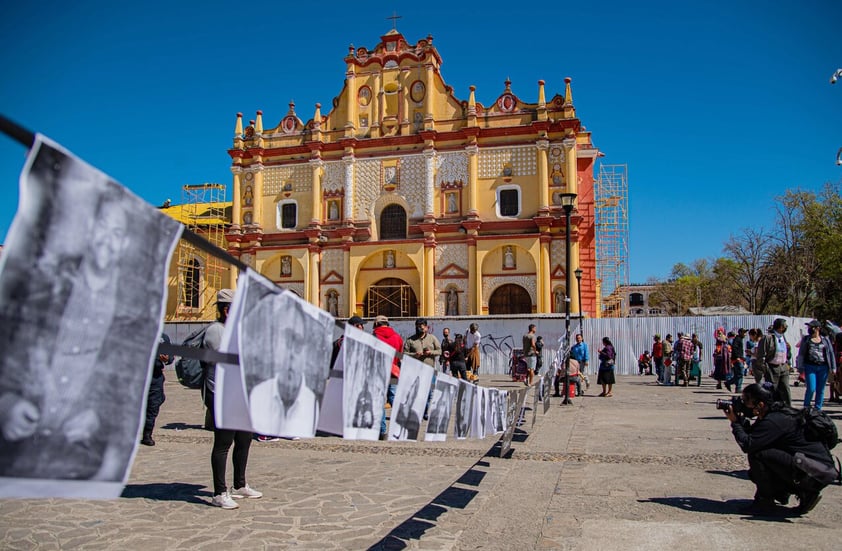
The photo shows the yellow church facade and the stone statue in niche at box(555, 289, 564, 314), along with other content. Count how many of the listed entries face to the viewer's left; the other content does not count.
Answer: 0

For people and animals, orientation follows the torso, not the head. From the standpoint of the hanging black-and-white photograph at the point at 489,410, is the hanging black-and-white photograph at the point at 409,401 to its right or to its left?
on its right

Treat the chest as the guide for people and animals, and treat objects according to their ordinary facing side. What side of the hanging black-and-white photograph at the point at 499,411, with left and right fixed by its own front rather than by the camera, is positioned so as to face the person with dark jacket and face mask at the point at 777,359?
left

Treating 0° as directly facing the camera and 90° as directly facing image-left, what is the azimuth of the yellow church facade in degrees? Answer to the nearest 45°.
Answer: approximately 0°

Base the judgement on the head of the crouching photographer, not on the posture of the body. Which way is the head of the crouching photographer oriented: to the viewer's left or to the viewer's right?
to the viewer's left

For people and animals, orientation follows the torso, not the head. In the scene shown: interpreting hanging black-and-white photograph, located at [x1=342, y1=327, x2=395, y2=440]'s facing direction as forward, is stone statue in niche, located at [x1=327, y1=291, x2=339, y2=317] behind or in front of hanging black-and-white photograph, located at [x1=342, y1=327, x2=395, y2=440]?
behind

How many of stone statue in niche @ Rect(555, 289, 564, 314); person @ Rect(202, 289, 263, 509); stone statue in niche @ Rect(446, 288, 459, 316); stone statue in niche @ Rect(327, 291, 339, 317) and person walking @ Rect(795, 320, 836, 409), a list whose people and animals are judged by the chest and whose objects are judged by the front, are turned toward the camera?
4

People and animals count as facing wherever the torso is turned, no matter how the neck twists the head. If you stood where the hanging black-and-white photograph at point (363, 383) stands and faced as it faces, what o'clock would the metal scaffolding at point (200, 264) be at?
The metal scaffolding is roughly at 7 o'clock from the hanging black-and-white photograph.

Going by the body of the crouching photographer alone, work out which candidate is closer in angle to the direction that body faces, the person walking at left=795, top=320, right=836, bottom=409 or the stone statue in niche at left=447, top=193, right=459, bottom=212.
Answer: the stone statue in niche

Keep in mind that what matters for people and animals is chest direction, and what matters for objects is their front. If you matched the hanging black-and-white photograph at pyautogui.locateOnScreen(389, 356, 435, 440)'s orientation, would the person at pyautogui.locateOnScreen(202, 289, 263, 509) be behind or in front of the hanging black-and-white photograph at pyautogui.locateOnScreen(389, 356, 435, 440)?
behind

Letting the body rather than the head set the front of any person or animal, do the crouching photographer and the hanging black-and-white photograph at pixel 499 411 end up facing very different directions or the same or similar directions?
very different directions

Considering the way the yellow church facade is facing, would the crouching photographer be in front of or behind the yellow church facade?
in front
